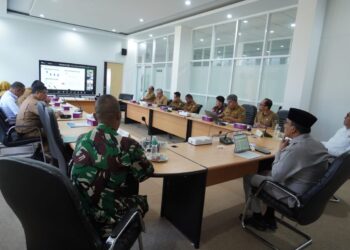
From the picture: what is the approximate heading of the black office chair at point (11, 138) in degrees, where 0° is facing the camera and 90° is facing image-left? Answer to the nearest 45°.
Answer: approximately 270°

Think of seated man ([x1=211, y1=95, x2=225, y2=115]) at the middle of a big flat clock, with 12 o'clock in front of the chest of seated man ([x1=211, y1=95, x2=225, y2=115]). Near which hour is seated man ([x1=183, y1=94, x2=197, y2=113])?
seated man ([x1=183, y1=94, x2=197, y2=113]) is roughly at 3 o'clock from seated man ([x1=211, y1=95, x2=225, y2=115]).

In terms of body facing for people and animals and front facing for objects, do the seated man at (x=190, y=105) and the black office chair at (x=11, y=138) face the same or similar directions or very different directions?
very different directions

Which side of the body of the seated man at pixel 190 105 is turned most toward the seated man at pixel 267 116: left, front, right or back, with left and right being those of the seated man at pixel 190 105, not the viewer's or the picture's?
left

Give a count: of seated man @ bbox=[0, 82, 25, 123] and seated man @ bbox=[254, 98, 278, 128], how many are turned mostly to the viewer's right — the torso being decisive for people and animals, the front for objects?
1

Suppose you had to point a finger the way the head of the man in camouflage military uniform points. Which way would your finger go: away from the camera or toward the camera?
away from the camera

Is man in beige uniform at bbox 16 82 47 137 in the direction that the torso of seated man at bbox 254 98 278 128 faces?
yes

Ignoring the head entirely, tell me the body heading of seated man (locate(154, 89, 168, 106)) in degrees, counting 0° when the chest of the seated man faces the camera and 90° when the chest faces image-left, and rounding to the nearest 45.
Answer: approximately 45°

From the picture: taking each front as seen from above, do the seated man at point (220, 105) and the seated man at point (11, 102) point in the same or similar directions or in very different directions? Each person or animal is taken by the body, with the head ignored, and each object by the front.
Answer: very different directions
